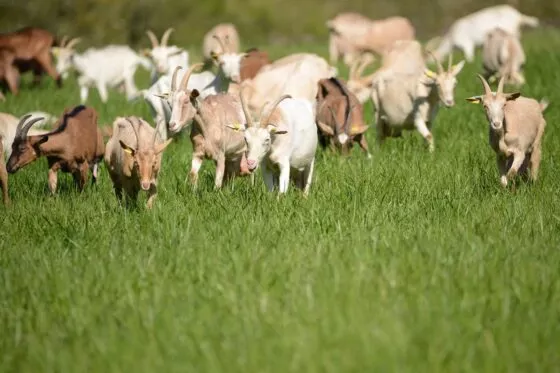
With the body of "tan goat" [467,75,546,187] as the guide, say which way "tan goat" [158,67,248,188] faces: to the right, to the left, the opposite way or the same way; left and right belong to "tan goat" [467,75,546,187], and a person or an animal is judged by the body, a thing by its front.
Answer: the same way

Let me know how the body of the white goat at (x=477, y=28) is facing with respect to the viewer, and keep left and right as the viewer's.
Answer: facing to the left of the viewer

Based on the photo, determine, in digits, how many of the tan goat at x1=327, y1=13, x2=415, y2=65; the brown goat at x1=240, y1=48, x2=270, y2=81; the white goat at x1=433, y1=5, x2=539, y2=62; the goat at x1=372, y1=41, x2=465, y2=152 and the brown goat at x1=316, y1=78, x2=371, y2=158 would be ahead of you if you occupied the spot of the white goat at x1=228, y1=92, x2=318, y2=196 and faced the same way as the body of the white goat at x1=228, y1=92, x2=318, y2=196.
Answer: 0

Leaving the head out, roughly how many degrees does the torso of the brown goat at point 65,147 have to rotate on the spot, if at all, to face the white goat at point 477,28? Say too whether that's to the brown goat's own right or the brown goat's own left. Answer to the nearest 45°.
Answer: approximately 180°

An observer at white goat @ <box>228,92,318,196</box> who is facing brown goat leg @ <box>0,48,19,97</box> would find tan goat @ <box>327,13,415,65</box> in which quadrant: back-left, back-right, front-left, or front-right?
front-right

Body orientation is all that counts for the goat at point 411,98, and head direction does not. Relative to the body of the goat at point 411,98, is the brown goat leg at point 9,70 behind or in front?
behind

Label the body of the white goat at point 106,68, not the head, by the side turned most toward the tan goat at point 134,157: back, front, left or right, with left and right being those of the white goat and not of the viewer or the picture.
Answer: left

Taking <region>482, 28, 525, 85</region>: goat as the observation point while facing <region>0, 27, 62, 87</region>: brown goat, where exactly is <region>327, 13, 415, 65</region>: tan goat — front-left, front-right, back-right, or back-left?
front-right

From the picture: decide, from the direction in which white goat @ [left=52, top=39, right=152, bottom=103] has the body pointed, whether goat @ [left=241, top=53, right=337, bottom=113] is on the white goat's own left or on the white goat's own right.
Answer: on the white goat's own left

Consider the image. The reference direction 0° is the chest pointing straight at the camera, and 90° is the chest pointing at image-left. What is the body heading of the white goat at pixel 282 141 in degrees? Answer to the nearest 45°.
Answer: approximately 45°

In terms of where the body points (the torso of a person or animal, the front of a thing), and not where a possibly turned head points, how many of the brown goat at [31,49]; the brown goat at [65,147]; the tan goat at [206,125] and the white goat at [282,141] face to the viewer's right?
0
